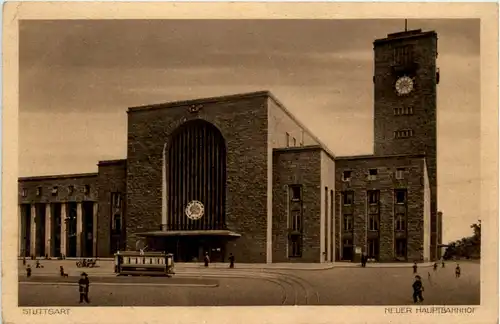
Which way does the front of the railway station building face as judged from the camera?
facing the viewer and to the left of the viewer
